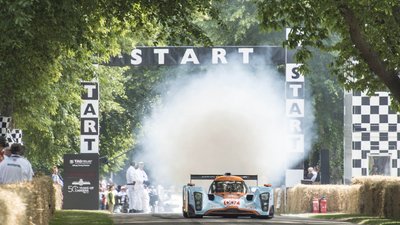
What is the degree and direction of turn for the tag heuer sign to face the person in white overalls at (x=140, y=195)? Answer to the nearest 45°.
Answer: approximately 135° to its left

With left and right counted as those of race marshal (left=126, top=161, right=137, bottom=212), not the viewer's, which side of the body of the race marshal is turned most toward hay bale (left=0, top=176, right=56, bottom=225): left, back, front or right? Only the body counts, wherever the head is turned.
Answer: right

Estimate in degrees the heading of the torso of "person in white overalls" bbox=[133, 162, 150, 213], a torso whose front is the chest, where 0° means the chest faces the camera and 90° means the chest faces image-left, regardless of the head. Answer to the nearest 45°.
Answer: approximately 315°

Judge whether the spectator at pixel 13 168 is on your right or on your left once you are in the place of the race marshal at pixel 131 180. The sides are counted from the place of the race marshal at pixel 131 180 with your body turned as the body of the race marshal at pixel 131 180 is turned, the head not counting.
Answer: on your right

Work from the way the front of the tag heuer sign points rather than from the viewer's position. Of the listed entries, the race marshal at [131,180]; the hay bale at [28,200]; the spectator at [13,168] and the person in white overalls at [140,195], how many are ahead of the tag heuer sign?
2

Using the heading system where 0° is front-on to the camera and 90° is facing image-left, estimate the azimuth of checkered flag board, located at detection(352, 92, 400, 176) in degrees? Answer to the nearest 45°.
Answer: approximately 0°
